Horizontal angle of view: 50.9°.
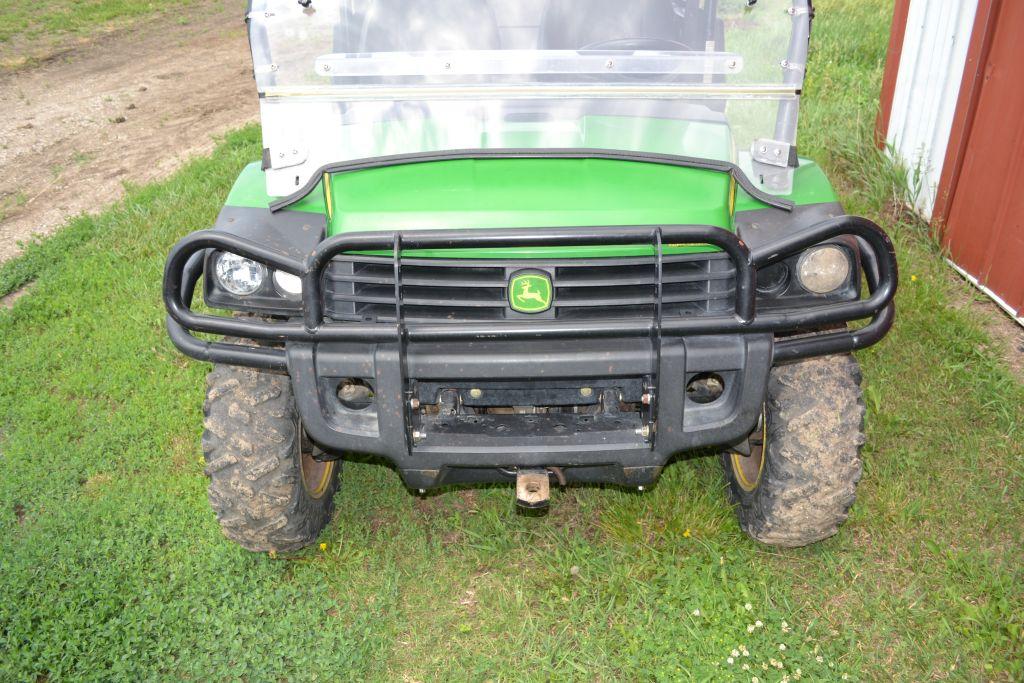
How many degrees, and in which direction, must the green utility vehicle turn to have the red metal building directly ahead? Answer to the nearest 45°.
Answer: approximately 135° to its left

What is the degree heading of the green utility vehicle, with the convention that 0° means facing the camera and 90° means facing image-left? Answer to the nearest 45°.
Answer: approximately 0°
